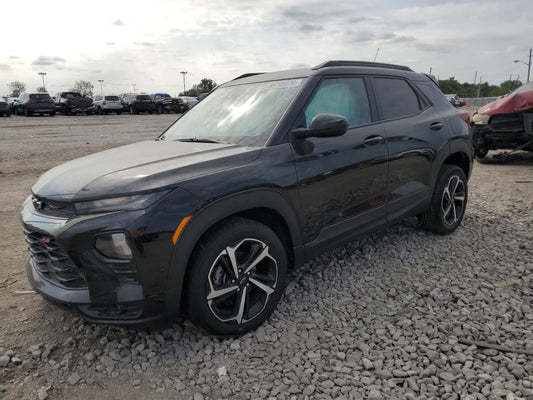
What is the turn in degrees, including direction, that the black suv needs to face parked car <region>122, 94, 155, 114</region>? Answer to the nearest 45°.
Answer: approximately 135° to its right

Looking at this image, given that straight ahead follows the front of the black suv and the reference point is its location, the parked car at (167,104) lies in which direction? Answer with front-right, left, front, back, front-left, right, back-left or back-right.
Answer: back-right

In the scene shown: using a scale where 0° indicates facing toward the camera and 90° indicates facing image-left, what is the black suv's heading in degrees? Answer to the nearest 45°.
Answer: approximately 45°

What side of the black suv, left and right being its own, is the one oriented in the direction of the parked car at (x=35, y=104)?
right
